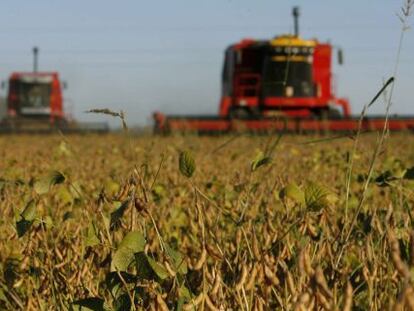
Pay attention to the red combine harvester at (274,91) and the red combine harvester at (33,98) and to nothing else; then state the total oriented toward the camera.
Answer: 2

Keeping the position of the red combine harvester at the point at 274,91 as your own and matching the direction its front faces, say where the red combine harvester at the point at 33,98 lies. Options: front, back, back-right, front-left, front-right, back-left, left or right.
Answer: back-right

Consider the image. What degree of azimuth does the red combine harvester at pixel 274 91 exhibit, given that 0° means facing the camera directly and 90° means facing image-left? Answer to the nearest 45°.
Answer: approximately 0°

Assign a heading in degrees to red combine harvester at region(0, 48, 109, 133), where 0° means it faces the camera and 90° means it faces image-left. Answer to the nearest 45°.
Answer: approximately 0°

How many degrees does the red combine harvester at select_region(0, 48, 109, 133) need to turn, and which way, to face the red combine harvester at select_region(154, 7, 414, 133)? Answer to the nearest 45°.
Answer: approximately 45° to its left
